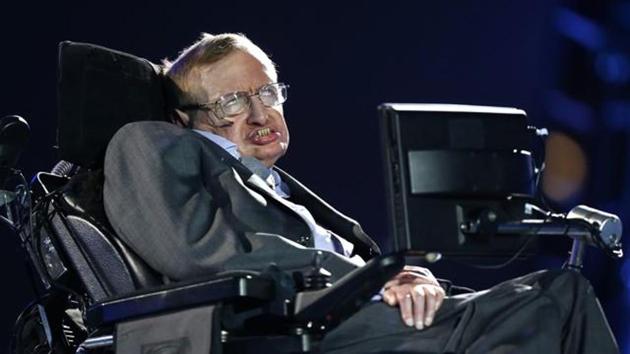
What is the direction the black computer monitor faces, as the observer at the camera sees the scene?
facing away from the viewer and to the left of the viewer

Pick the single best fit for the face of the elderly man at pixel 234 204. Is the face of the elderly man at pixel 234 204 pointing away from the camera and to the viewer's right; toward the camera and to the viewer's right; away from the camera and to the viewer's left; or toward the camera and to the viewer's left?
toward the camera and to the viewer's right

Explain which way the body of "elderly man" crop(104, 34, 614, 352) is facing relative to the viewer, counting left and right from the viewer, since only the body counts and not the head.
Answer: facing the viewer and to the right of the viewer

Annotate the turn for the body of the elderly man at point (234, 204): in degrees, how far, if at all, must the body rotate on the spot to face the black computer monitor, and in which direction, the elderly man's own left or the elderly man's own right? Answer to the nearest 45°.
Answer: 0° — they already face it

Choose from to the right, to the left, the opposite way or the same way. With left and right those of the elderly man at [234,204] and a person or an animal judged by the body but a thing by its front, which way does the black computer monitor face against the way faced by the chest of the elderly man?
the opposite way

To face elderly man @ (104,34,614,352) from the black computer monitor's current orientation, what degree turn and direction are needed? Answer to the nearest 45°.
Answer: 0° — it already faces them
